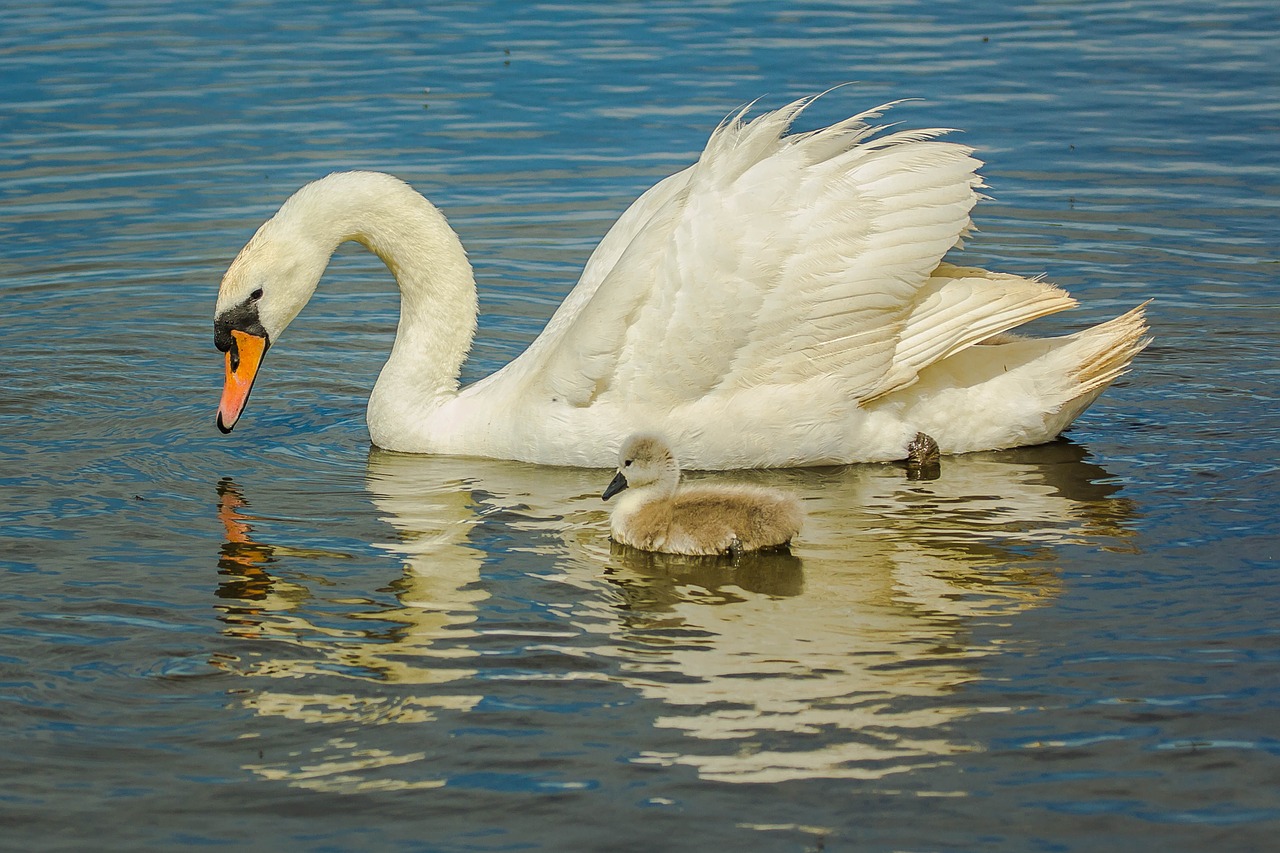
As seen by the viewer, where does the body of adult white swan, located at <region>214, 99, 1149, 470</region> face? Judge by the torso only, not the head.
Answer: to the viewer's left
